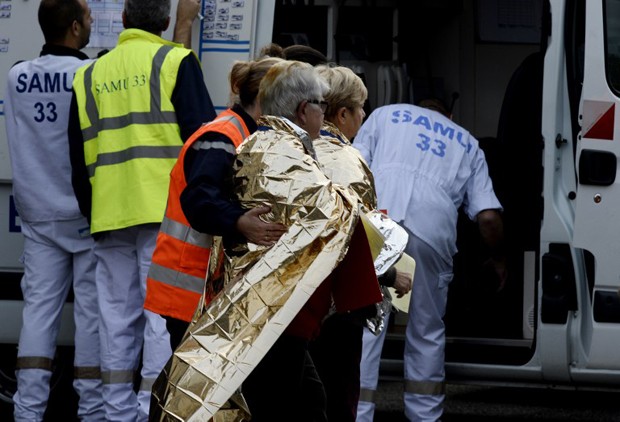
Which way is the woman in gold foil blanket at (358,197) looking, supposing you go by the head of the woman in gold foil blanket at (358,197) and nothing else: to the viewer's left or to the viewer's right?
to the viewer's right

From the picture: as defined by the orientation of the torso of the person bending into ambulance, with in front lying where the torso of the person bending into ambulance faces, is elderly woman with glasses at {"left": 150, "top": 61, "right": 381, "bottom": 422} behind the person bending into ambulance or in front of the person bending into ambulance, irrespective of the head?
behind

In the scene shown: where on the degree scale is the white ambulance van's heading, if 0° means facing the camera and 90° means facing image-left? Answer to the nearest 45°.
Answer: approximately 270°

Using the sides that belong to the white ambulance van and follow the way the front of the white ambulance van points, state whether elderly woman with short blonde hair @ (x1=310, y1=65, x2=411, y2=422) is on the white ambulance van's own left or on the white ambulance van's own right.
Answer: on the white ambulance van's own right

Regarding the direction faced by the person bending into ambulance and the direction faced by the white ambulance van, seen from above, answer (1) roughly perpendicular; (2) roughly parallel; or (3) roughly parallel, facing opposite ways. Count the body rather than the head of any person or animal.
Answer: roughly perpendicular

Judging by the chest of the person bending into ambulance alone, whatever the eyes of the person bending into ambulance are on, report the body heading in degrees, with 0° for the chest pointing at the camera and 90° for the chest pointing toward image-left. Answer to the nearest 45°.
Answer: approximately 180°

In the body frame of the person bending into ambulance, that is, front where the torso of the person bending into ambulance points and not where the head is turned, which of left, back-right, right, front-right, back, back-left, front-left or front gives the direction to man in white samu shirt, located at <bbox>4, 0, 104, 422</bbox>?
left

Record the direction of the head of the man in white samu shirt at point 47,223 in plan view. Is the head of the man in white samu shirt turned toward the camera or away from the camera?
away from the camera
